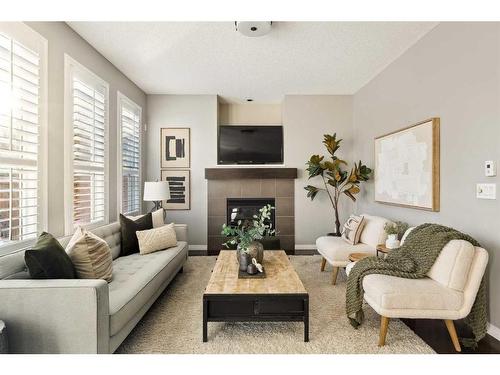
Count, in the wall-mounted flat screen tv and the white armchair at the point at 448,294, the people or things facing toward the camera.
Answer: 1

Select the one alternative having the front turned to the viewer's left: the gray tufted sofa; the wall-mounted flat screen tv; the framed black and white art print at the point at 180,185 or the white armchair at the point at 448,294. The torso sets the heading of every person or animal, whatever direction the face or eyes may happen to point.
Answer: the white armchair

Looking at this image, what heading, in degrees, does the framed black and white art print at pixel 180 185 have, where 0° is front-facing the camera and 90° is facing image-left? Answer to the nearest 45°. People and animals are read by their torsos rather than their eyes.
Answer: approximately 0°

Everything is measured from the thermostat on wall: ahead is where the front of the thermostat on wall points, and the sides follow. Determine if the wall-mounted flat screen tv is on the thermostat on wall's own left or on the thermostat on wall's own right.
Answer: on the thermostat on wall's own right

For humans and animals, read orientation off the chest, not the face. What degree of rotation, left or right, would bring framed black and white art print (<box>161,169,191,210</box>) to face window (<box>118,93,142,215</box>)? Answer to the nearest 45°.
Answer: approximately 45° to its right

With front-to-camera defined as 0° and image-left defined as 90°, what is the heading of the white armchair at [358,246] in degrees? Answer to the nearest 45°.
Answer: approximately 45°

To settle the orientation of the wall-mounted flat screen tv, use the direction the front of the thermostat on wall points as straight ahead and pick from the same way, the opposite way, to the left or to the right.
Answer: to the left

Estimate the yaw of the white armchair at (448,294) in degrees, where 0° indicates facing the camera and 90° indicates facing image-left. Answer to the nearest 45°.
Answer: approximately 90°

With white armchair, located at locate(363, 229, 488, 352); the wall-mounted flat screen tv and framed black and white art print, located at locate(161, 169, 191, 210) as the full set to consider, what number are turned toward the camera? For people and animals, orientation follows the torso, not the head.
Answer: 2

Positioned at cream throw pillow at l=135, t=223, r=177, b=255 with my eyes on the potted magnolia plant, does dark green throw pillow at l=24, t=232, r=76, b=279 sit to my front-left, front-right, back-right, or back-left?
back-right
